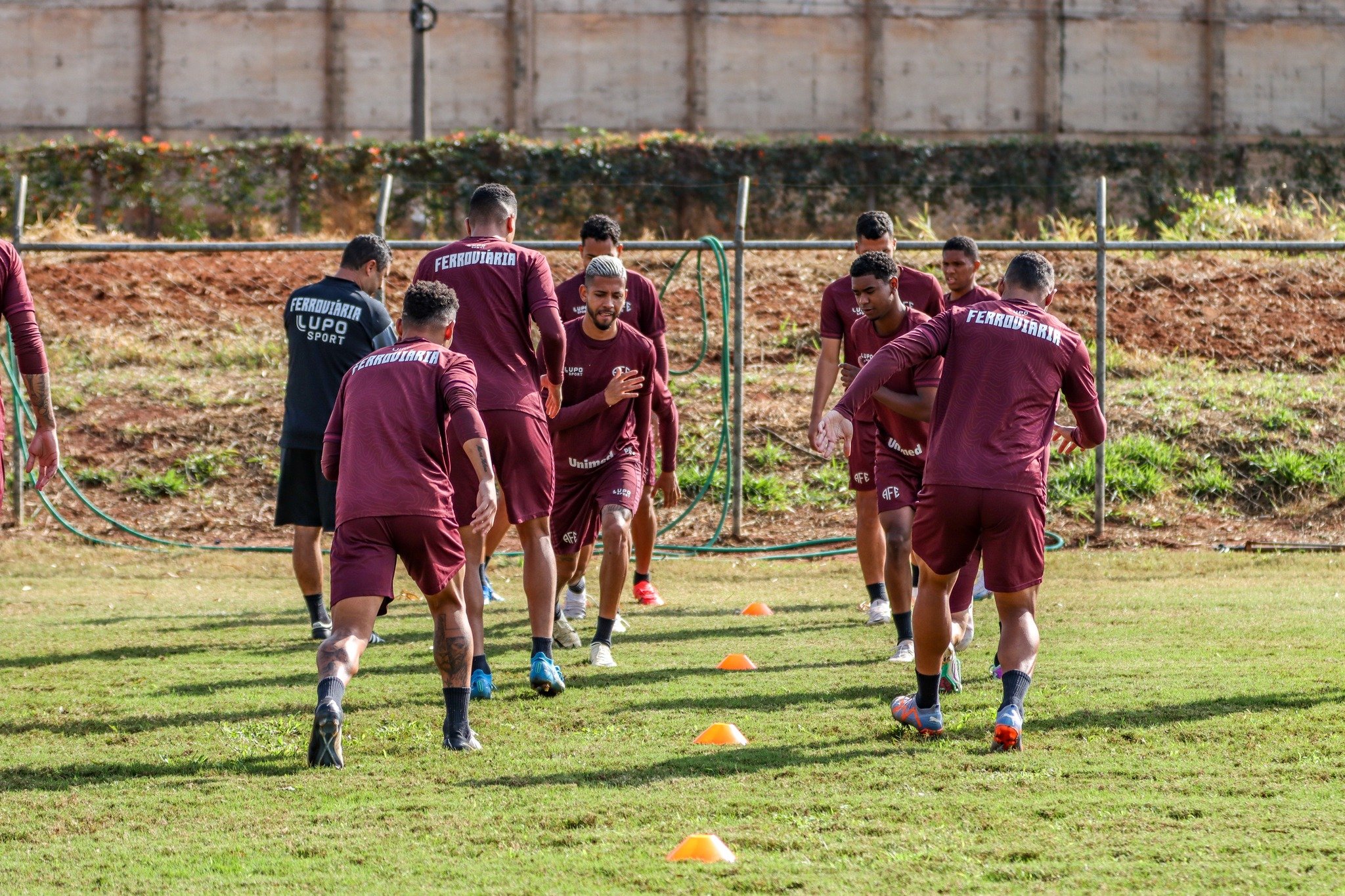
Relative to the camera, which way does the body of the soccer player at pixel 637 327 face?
toward the camera

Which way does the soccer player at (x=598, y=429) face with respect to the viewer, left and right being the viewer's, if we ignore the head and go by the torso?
facing the viewer

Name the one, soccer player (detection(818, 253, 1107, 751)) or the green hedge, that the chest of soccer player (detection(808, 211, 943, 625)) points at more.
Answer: the soccer player

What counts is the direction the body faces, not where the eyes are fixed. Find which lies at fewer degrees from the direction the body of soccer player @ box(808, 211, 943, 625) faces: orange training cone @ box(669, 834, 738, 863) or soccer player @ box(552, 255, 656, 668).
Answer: the orange training cone

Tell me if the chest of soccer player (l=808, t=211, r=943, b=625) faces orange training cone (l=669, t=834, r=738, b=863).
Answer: yes

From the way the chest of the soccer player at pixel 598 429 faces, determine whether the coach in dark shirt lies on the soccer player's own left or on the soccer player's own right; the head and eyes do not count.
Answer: on the soccer player's own right

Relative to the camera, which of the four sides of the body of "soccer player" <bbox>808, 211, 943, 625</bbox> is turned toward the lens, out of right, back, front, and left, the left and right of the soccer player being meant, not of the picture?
front

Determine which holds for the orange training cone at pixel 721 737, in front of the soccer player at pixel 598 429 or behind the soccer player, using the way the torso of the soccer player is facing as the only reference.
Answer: in front

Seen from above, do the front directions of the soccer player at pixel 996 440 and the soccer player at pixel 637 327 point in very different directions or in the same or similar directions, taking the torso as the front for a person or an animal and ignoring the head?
very different directions

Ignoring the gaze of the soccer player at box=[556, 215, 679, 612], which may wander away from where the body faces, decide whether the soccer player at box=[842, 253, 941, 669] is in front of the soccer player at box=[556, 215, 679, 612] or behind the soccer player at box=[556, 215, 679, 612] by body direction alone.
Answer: in front

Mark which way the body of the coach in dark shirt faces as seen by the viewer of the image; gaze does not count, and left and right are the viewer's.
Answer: facing away from the viewer and to the right of the viewer

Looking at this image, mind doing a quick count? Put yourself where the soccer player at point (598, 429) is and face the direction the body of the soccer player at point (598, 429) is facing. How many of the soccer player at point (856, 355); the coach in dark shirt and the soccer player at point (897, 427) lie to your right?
1
